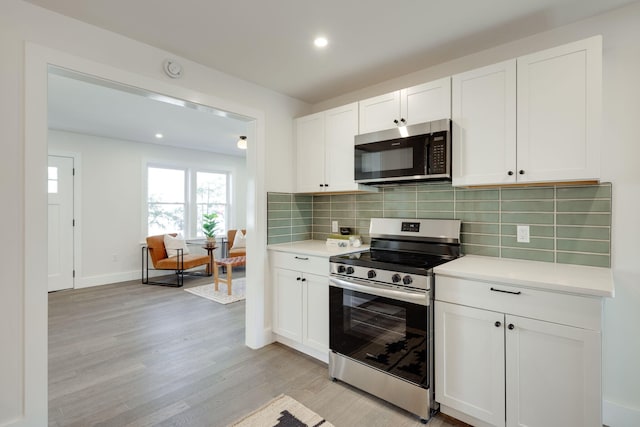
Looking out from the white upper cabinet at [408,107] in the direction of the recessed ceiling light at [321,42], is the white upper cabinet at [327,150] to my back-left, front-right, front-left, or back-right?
front-right

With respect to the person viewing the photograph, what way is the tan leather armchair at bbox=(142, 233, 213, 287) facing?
facing the viewer and to the right of the viewer

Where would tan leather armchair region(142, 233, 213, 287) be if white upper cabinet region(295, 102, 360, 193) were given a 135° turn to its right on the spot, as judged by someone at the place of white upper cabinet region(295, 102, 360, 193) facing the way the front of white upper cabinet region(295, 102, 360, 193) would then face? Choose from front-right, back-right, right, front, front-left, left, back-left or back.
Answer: front-left

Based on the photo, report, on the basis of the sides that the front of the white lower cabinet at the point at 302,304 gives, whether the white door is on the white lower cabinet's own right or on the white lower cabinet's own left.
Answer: on the white lower cabinet's own right

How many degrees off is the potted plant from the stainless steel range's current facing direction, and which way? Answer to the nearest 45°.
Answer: approximately 90° to its right

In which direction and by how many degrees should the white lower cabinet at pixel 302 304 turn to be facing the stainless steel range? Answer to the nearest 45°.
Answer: approximately 90° to its left

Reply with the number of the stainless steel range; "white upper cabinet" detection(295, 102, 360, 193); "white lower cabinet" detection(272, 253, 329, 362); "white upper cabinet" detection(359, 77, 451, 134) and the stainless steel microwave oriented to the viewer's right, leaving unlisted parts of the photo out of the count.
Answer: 0

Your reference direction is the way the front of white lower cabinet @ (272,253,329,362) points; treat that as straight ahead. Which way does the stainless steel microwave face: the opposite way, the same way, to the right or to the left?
the same way

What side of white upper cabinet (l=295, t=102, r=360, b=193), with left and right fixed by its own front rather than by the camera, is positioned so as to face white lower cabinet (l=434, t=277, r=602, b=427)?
left

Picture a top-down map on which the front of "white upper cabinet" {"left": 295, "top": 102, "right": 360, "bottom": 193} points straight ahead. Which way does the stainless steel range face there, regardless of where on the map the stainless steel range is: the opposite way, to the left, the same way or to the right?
the same way

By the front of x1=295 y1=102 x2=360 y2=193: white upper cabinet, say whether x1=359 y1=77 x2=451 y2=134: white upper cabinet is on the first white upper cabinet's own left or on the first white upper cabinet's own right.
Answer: on the first white upper cabinet's own left

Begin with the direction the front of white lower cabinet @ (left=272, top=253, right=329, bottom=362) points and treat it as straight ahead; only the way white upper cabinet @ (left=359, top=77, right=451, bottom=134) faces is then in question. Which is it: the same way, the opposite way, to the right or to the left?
the same way

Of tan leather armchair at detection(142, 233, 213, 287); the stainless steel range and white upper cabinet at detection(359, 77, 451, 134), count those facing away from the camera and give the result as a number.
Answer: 0

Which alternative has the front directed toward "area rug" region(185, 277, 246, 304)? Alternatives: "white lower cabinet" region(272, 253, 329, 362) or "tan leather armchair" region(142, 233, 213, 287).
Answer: the tan leather armchair

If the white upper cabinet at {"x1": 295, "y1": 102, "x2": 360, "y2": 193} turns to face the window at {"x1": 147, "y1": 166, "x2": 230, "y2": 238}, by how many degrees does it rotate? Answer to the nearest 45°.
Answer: approximately 90° to its right

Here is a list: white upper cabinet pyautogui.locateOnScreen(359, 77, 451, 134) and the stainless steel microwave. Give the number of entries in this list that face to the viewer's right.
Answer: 0
